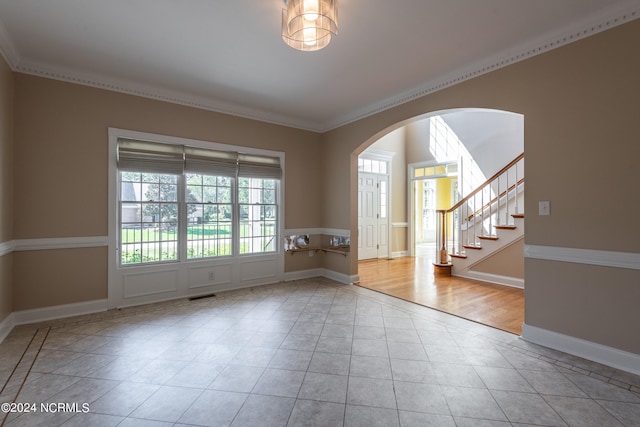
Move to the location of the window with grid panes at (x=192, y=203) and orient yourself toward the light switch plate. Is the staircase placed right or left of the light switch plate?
left

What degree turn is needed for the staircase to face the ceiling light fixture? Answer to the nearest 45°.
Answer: approximately 90° to its left

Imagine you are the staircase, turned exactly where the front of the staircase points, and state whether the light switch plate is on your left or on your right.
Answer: on your left

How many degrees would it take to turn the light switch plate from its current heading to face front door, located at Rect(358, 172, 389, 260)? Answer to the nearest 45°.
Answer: approximately 135° to its right

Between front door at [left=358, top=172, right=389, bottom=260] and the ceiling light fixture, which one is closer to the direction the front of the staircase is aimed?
the front door

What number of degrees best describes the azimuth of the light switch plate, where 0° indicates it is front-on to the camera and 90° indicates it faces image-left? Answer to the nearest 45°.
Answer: approximately 0°

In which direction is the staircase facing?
to the viewer's left

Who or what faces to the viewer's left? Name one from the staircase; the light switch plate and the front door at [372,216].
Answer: the staircase

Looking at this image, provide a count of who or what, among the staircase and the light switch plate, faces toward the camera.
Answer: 1

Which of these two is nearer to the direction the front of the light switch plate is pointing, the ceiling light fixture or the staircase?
the ceiling light fixture

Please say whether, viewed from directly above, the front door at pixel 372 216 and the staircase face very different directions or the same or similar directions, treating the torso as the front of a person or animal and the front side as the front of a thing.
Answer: very different directions
